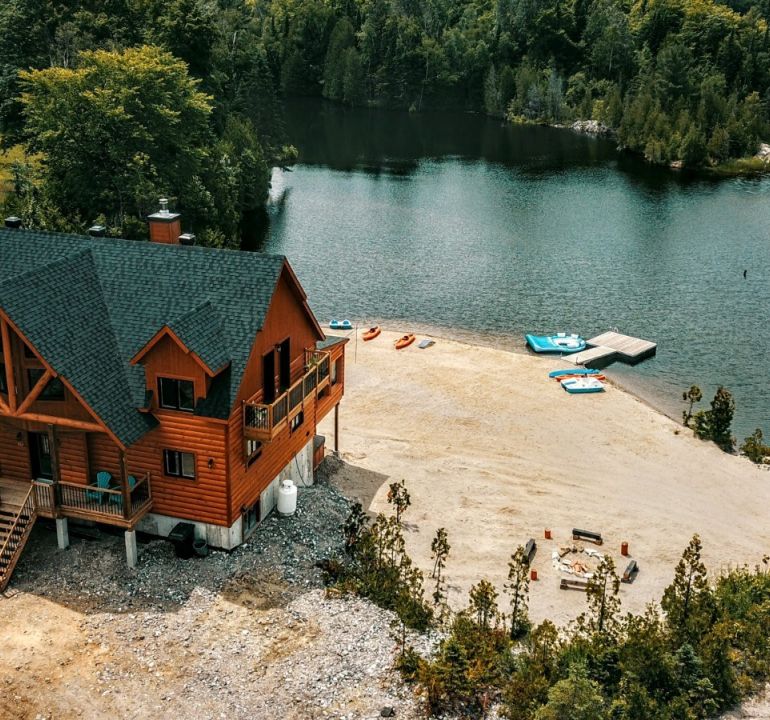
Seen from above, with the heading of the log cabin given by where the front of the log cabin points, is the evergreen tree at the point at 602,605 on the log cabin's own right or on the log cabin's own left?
on the log cabin's own left

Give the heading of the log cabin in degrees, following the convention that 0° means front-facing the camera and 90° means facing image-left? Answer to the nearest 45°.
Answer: approximately 45°

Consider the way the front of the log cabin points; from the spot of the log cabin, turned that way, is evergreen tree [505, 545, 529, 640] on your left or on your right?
on your left

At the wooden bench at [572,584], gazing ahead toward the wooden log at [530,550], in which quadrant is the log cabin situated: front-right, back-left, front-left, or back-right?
front-left

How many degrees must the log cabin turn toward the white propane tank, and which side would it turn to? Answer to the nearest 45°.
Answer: approximately 135° to its left

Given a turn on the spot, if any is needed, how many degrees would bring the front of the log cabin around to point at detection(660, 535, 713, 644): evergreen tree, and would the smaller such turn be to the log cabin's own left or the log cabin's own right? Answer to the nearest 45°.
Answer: approximately 90° to the log cabin's own left

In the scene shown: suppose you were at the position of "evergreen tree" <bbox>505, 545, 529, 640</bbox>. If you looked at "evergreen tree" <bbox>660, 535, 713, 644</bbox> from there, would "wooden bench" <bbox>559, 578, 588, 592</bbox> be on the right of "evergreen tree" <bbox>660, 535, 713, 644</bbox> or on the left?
left

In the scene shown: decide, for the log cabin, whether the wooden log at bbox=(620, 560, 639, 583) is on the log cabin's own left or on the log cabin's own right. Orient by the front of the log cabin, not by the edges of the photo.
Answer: on the log cabin's own left

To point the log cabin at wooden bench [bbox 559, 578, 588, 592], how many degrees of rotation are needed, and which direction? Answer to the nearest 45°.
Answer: approximately 135° to its left

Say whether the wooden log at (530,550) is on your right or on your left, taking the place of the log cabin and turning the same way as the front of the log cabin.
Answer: on your left
